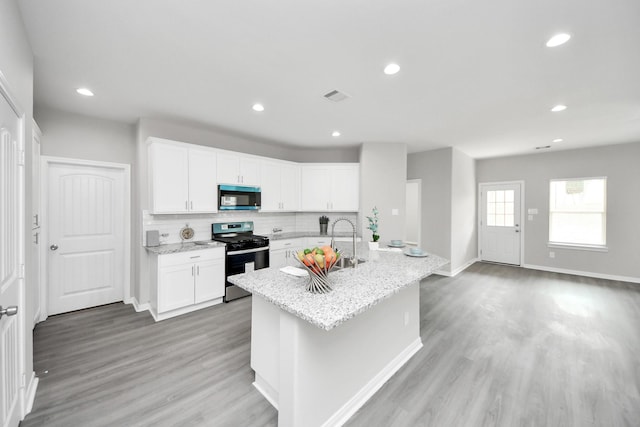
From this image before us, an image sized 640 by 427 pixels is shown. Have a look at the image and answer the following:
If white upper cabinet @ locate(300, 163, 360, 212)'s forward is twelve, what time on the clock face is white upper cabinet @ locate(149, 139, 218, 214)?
white upper cabinet @ locate(149, 139, 218, 214) is roughly at 2 o'clock from white upper cabinet @ locate(300, 163, 360, 212).

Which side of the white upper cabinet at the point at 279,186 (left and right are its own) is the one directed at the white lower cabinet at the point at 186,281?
right

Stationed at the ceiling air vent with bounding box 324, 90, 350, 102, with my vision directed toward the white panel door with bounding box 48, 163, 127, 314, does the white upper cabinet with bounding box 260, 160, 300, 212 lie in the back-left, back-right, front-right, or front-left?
front-right

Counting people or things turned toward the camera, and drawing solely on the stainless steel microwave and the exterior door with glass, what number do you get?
2

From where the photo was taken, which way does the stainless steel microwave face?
toward the camera

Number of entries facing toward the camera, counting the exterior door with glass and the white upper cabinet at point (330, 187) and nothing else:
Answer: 2

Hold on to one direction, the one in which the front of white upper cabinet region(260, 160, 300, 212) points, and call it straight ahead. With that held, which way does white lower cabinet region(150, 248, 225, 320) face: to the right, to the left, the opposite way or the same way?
the same way

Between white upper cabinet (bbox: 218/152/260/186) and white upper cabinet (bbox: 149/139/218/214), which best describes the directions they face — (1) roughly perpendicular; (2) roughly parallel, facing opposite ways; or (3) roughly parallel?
roughly parallel

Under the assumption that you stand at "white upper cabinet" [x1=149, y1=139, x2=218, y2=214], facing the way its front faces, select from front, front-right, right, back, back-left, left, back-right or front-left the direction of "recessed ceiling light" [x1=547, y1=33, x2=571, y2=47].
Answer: front

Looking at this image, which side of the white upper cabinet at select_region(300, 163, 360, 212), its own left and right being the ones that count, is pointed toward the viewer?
front

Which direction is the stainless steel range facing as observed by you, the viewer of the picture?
facing the viewer and to the right of the viewer

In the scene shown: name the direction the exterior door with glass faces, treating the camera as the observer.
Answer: facing the viewer

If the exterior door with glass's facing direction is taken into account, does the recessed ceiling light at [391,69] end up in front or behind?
in front

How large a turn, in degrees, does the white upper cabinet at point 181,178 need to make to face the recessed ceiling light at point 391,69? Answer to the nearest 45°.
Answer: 0° — it already faces it

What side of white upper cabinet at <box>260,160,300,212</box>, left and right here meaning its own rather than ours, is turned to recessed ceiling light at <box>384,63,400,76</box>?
front
